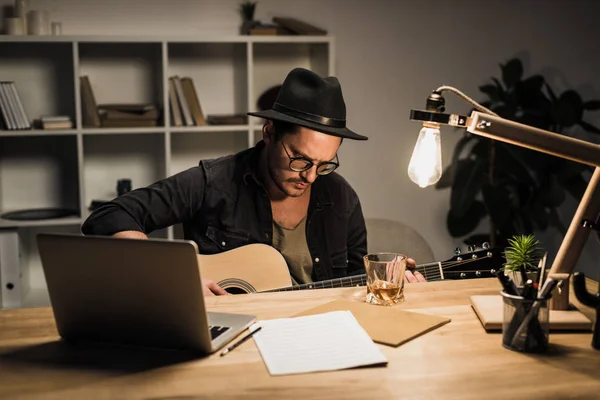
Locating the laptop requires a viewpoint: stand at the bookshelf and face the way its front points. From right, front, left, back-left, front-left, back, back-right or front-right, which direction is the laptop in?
front

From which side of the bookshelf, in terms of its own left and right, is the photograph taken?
front

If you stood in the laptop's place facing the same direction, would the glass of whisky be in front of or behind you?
in front

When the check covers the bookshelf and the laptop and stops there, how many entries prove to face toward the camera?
1

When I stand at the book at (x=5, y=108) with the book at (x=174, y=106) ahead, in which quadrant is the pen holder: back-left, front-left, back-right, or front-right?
front-right

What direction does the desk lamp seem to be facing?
to the viewer's left

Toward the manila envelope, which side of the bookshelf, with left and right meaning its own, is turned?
front

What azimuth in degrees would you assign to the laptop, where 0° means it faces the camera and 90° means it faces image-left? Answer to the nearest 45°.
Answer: approximately 225°

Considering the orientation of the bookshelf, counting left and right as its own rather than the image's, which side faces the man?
front

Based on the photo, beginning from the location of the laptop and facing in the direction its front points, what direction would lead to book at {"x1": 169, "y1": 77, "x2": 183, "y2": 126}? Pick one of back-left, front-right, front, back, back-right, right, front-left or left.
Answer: front-left

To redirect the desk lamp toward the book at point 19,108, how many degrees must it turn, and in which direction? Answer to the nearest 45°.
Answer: approximately 45° to its right

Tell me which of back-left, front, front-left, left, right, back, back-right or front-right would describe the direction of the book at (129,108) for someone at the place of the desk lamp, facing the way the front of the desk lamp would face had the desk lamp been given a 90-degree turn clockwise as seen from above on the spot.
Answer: front-left

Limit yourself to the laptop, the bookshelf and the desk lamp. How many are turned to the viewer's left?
1

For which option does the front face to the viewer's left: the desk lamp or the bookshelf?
the desk lamp

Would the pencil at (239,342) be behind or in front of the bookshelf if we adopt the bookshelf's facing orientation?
in front
